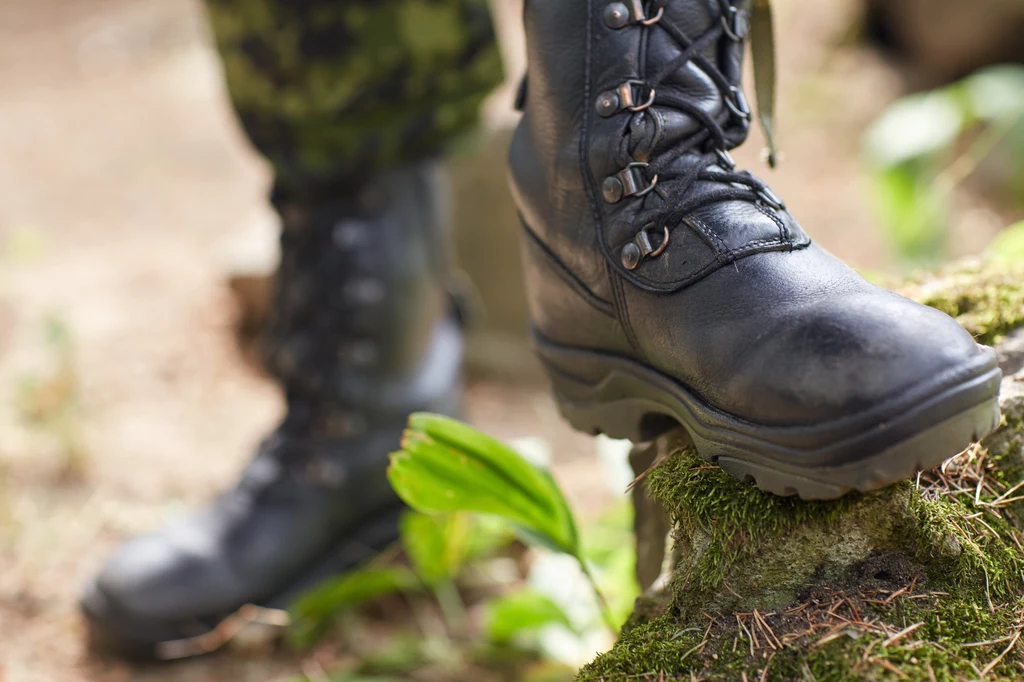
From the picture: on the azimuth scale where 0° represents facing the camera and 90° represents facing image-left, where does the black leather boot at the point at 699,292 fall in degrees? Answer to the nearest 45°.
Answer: approximately 315°

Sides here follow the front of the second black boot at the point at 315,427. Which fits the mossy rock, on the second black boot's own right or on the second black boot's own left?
on the second black boot's own left

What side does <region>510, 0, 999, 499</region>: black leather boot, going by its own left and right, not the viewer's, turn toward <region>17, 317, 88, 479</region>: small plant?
back

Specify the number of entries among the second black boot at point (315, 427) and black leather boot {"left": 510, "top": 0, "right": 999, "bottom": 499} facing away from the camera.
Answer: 0

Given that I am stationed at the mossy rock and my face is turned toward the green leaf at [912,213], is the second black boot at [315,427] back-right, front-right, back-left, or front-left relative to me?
front-left

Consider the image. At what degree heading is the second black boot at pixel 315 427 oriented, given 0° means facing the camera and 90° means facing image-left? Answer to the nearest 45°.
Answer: approximately 45°
